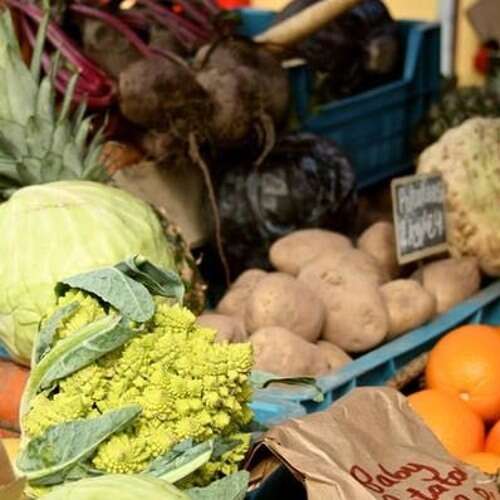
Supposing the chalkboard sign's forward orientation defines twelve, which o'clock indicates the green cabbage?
The green cabbage is roughly at 3 o'clock from the chalkboard sign.

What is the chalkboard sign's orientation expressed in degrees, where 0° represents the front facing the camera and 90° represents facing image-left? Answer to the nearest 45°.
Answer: approximately 315°

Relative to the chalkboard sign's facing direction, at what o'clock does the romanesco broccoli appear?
The romanesco broccoli is roughly at 2 o'clock from the chalkboard sign.
